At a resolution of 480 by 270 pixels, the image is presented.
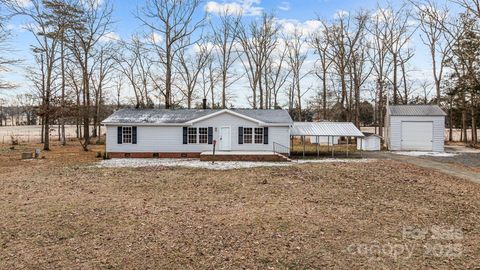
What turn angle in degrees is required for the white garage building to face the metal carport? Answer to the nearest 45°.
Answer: approximately 45° to its right

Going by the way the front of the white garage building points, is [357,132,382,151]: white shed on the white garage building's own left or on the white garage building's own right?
on the white garage building's own right

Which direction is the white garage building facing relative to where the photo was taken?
toward the camera

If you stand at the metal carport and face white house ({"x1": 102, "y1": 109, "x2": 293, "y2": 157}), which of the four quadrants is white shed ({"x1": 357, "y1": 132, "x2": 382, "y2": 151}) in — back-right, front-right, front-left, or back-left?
back-right

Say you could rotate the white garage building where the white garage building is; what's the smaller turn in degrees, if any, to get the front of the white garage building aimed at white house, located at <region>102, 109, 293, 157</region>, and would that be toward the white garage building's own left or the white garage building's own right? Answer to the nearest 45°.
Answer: approximately 45° to the white garage building's own right

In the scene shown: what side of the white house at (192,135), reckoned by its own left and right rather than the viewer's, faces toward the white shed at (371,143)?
left

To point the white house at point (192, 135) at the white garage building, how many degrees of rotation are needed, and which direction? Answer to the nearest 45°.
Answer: approximately 90° to its left

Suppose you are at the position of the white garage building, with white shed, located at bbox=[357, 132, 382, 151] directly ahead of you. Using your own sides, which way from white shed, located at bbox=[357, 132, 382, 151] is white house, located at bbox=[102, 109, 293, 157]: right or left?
left

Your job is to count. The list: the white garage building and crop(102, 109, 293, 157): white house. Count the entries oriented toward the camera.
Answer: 2

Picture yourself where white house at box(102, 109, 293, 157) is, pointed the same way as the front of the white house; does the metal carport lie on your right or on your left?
on your left

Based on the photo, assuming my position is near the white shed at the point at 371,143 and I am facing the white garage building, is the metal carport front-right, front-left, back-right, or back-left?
back-right

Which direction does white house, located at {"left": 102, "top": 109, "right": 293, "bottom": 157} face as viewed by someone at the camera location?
facing the viewer
